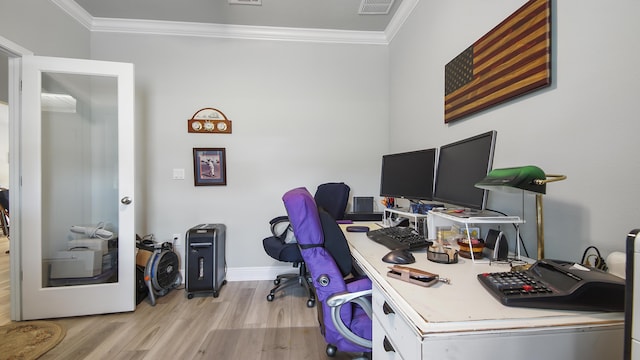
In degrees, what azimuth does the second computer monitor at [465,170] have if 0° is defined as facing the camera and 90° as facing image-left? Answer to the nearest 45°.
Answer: approximately 45°

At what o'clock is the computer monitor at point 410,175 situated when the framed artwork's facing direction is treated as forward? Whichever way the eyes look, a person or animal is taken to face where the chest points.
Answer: The computer monitor is roughly at 11 o'clock from the framed artwork.

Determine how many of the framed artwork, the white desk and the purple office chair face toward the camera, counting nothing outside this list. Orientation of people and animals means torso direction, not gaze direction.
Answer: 1

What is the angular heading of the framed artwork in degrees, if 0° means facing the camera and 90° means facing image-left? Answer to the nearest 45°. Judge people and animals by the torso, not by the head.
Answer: approximately 0°

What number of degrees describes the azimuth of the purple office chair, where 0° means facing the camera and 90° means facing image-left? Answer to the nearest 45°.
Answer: approximately 270°

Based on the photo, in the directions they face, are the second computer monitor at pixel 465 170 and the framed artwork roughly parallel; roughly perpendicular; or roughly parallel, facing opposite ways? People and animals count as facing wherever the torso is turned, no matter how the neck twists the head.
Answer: roughly perpendicular

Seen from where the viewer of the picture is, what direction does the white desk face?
facing to the left of the viewer

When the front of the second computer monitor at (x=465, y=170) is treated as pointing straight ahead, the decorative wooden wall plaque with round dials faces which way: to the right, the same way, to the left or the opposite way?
to the left
